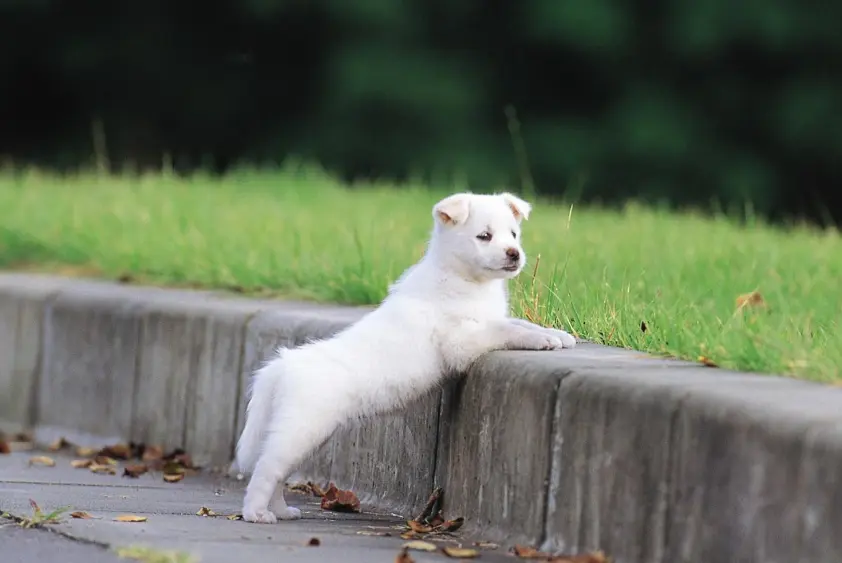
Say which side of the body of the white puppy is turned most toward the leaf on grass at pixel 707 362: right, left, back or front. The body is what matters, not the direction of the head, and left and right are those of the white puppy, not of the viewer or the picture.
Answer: front

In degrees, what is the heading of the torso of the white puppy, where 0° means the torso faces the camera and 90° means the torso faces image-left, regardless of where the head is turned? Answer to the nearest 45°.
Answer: approximately 270°

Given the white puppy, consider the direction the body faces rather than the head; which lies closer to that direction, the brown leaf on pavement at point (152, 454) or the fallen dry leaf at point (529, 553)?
the fallen dry leaf

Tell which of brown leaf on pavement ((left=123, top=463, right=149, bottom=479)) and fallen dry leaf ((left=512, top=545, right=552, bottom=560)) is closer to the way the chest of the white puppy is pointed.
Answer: the fallen dry leaf

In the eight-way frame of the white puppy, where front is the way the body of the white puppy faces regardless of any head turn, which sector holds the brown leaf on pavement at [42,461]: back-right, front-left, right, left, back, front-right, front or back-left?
back-left

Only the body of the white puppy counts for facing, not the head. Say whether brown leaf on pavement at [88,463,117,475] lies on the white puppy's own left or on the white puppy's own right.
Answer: on the white puppy's own left

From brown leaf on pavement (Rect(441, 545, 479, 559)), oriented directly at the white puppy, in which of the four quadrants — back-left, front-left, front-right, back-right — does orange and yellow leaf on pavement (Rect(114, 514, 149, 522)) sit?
front-left

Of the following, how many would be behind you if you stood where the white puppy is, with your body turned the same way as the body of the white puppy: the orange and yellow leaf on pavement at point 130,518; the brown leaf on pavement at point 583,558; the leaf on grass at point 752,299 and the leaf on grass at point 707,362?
1

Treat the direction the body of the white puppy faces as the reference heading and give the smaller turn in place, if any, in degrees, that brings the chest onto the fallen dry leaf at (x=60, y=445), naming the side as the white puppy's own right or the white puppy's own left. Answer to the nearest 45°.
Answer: approximately 135° to the white puppy's own left

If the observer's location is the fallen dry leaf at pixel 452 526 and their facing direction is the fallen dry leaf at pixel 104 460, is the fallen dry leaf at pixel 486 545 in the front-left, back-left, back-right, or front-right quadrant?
back-left

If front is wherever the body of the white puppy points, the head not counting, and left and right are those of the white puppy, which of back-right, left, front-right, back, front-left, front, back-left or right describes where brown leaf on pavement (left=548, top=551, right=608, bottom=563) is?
front-right
